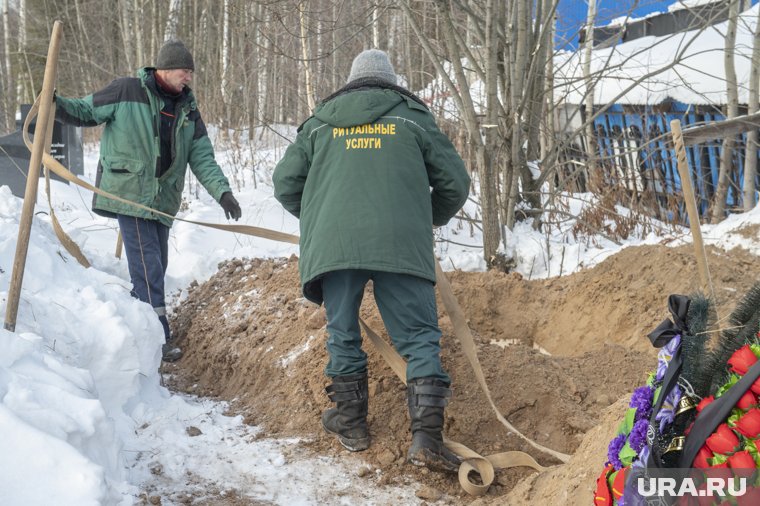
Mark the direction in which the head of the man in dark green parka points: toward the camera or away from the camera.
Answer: away from the camera

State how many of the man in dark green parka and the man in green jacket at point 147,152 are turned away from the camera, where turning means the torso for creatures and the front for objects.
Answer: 1

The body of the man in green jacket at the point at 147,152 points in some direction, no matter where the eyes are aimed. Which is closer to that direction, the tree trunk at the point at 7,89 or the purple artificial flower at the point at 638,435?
the purple artificial flower

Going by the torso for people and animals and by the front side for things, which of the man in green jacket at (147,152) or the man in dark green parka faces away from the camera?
the man in dark green parka

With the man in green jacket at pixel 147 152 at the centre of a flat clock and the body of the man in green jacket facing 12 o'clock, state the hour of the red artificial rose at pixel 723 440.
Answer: The red artificial rose is roughly at 1 o'clock from the man in green jacket.

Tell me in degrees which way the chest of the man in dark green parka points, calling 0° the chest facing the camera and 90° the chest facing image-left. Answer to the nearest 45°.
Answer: approximately 180°

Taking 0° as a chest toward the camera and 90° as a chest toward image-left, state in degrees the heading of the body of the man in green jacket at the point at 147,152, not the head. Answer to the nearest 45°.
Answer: approximately 315°

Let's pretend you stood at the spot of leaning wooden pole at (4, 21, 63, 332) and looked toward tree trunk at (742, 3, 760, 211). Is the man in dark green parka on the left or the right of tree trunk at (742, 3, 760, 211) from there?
right

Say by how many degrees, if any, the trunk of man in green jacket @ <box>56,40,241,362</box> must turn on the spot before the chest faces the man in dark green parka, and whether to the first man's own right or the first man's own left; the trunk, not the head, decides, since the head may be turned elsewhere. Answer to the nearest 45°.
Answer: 0° — they already face them

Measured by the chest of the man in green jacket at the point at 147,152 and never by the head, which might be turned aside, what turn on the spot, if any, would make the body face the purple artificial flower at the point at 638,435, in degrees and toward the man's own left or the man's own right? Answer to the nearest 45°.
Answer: approximately 45° to the man's own right

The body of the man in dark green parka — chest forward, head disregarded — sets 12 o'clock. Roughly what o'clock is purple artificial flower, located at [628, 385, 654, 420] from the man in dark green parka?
The purple artificial flower is roughly at 5 o'clock from the man in dark green parka.

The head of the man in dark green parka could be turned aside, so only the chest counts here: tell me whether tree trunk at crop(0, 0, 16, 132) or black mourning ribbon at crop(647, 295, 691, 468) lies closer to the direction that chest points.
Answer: the tree trunk

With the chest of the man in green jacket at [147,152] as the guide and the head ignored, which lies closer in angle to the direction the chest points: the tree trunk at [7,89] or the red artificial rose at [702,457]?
the red artificial rose

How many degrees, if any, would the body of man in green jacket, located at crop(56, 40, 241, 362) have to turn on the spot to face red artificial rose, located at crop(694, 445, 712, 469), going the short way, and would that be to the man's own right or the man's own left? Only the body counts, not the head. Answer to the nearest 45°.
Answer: approximately 45° to the man's own right
